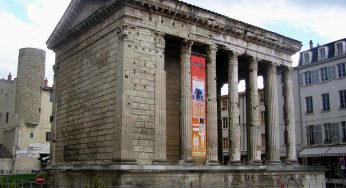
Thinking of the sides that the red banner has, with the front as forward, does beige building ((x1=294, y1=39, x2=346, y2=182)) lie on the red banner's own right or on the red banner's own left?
on the red banner's own left

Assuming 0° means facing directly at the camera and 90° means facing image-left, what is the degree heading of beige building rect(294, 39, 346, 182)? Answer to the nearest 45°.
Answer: approximately 45°

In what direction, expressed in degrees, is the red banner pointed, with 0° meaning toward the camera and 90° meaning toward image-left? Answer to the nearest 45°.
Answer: approximately 315°

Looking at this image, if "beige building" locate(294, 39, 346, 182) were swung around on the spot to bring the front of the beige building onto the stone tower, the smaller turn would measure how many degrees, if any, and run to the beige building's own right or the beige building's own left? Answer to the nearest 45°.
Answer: approximately 45° to the beige building's own right
